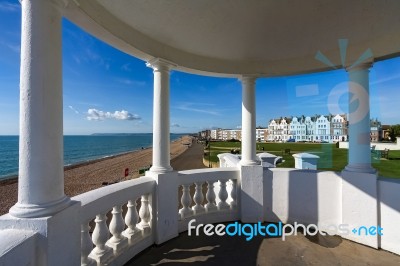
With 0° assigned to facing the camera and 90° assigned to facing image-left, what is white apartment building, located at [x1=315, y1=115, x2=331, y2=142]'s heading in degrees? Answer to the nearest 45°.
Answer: approximately 0°

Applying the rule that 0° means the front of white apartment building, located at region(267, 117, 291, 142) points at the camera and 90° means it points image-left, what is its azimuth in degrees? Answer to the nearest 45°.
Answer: approximately 0°

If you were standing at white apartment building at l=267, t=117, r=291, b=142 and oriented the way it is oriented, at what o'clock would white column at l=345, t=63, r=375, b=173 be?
The white column is roughly at 12 o'clock from the white apartment building.

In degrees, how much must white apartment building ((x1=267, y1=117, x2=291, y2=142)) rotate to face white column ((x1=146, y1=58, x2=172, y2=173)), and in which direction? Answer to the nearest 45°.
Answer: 0° — it already faces it

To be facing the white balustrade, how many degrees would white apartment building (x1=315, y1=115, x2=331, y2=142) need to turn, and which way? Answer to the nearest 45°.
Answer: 0° — it already faces it

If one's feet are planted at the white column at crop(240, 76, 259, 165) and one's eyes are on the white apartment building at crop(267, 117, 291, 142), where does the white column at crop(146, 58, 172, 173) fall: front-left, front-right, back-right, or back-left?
back-left

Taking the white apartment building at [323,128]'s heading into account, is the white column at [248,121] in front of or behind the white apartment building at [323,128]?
in front

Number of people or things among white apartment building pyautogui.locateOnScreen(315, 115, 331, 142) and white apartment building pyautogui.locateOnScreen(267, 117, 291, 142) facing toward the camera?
2

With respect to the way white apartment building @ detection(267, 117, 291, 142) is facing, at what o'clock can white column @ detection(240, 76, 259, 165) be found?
The white column is roughly at 12 o'clock from the white apartment building.

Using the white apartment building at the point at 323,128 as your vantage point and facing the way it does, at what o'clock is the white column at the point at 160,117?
The white column is roughly at 1 o'clock from the white apartment building.
